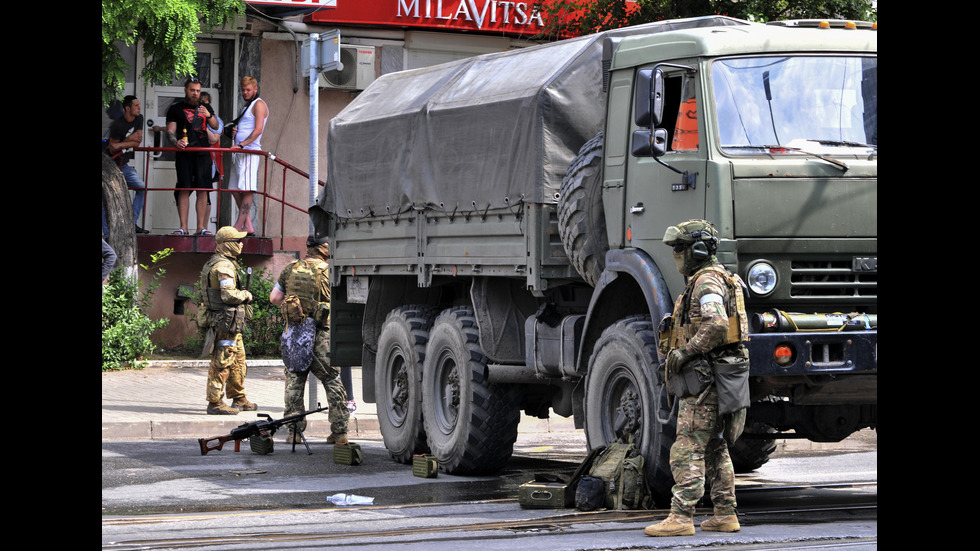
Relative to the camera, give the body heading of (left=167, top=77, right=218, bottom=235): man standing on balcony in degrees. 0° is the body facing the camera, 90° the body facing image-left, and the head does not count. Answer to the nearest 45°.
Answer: approximately 0°

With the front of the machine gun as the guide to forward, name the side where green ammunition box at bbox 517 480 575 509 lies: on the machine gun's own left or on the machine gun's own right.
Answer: on the machine gun's own right

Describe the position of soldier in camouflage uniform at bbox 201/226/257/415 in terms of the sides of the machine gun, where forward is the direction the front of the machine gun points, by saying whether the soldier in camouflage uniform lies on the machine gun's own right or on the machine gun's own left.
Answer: on the machine gun's own left

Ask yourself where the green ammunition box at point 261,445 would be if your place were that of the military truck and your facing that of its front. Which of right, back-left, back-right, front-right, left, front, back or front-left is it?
back

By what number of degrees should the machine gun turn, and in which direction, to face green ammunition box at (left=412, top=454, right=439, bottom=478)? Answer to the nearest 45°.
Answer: approximately 45° to its right

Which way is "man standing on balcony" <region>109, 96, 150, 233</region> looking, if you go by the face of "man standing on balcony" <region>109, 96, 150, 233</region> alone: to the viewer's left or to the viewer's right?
to the viewer's right

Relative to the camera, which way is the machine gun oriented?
to the viewer's right

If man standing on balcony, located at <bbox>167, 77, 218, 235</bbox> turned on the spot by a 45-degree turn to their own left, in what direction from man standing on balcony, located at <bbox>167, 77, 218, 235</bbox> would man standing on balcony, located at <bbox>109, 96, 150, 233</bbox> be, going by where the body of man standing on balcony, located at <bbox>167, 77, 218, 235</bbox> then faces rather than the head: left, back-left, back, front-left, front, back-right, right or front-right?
back-right

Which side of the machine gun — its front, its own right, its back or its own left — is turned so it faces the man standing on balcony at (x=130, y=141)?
left

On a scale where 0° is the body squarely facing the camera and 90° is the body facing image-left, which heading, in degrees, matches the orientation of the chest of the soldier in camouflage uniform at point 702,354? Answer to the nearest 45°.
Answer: approximately 90°

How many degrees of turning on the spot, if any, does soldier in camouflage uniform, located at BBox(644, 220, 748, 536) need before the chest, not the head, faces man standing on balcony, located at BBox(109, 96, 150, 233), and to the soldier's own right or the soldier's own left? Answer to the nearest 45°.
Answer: approximately 45° to the soldier's own right
